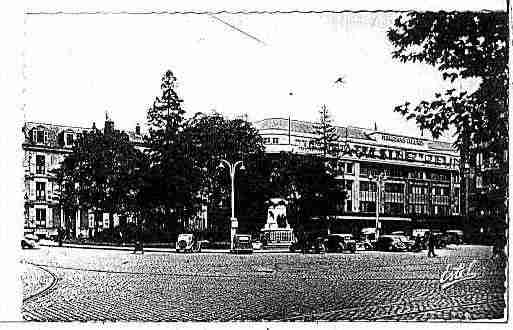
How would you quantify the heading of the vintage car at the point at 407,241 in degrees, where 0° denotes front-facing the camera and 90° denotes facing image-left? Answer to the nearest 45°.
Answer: approximately 315°

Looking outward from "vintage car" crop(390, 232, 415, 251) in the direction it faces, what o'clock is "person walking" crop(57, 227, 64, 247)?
The person walking is roughly at 4 o'clock from the vintage car.

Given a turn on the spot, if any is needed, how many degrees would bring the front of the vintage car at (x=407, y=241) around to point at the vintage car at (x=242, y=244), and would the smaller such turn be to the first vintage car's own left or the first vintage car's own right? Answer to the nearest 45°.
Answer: approximately 135° to the first vintage car's own right

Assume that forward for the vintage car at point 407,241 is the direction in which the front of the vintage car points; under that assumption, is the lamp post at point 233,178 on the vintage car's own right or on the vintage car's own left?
on the vintage car's own right
